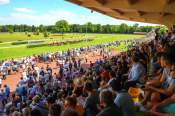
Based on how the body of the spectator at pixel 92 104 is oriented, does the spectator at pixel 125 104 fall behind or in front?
behind

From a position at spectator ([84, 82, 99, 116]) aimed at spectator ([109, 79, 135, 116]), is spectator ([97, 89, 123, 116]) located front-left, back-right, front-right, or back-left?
front-right

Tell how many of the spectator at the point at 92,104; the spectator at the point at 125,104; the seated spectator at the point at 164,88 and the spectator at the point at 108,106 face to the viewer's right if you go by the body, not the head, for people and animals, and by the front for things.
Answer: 0

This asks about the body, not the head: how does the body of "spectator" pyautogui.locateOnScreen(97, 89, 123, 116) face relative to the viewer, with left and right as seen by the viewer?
facing away from the viewer and to the left of the viewer

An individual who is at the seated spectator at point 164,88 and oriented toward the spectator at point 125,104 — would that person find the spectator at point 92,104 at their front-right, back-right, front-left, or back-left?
front-right

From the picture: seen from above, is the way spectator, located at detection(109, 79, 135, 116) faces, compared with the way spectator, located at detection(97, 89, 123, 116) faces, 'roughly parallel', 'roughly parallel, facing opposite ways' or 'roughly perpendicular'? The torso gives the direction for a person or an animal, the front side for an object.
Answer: roughly parallel

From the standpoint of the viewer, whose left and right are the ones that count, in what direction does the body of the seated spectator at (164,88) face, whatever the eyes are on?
facing to the left of the viewer

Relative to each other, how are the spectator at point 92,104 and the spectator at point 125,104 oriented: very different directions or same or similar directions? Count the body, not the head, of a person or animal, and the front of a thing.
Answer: same or similar directions

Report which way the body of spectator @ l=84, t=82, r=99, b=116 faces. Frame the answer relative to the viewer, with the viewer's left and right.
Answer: facing away from the viewer and to the left of the viewer

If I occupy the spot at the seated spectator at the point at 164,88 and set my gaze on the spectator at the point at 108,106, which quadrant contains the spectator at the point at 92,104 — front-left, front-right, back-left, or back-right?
front-right

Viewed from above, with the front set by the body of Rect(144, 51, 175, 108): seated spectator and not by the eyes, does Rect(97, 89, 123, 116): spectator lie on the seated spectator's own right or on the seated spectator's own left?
on the seated spectator's own left

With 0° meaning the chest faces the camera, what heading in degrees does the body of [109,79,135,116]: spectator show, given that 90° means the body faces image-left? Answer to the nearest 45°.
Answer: approximately 135°

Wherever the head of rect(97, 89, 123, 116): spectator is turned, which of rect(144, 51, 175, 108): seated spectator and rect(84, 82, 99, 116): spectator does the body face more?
the spectator

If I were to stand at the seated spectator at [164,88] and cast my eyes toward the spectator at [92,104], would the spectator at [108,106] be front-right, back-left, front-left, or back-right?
front-left
